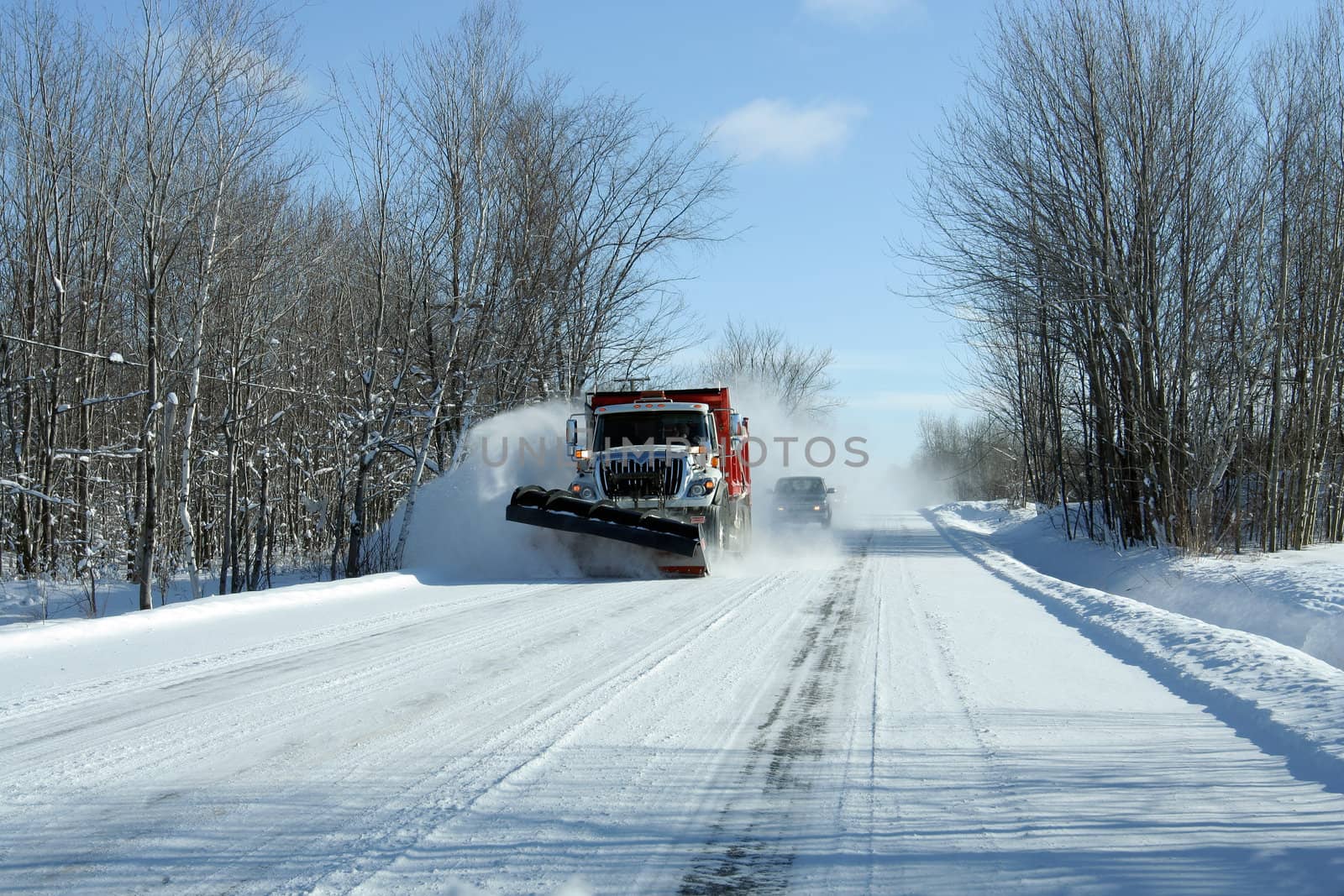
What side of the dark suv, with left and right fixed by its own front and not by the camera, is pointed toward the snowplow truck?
front

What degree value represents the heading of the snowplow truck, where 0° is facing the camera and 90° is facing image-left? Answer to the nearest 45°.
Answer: approximately 0°

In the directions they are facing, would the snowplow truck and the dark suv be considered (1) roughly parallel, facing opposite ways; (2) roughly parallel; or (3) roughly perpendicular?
roughly parallel

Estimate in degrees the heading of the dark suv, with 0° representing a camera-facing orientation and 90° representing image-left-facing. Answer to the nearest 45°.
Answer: approximately 0°

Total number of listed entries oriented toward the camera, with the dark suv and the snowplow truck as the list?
2

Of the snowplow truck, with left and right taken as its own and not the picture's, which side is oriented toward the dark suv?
back
